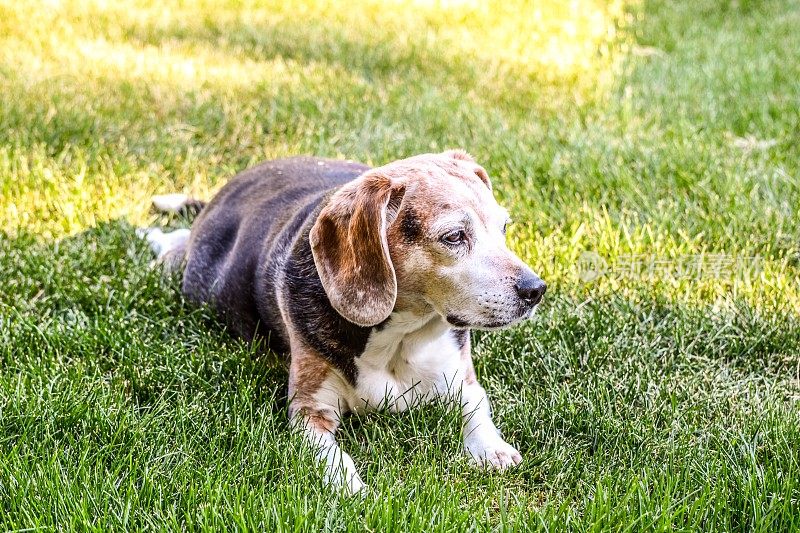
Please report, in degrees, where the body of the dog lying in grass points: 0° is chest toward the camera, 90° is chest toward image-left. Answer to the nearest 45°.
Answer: approximately 315°
